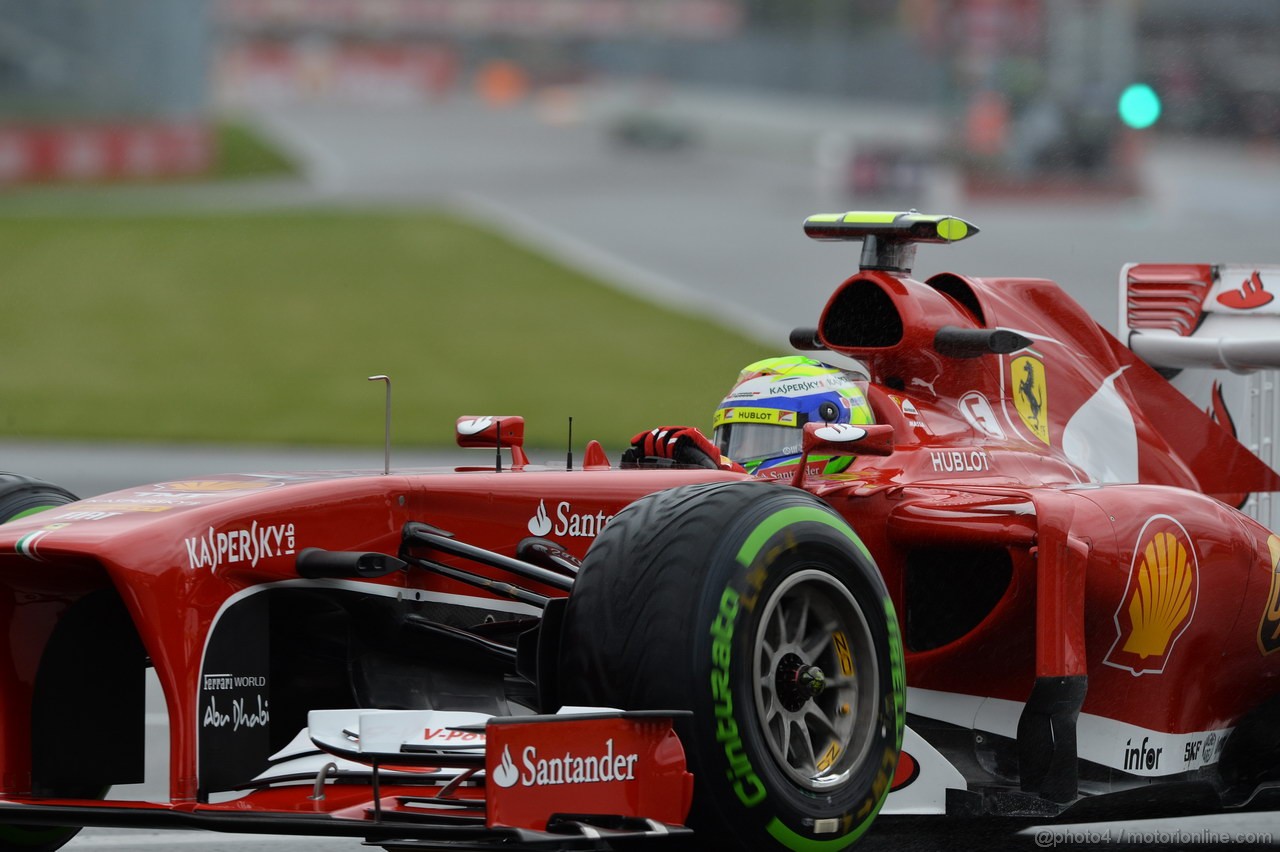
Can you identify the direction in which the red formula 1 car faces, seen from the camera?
facing the viewer and to the left of the viewer
